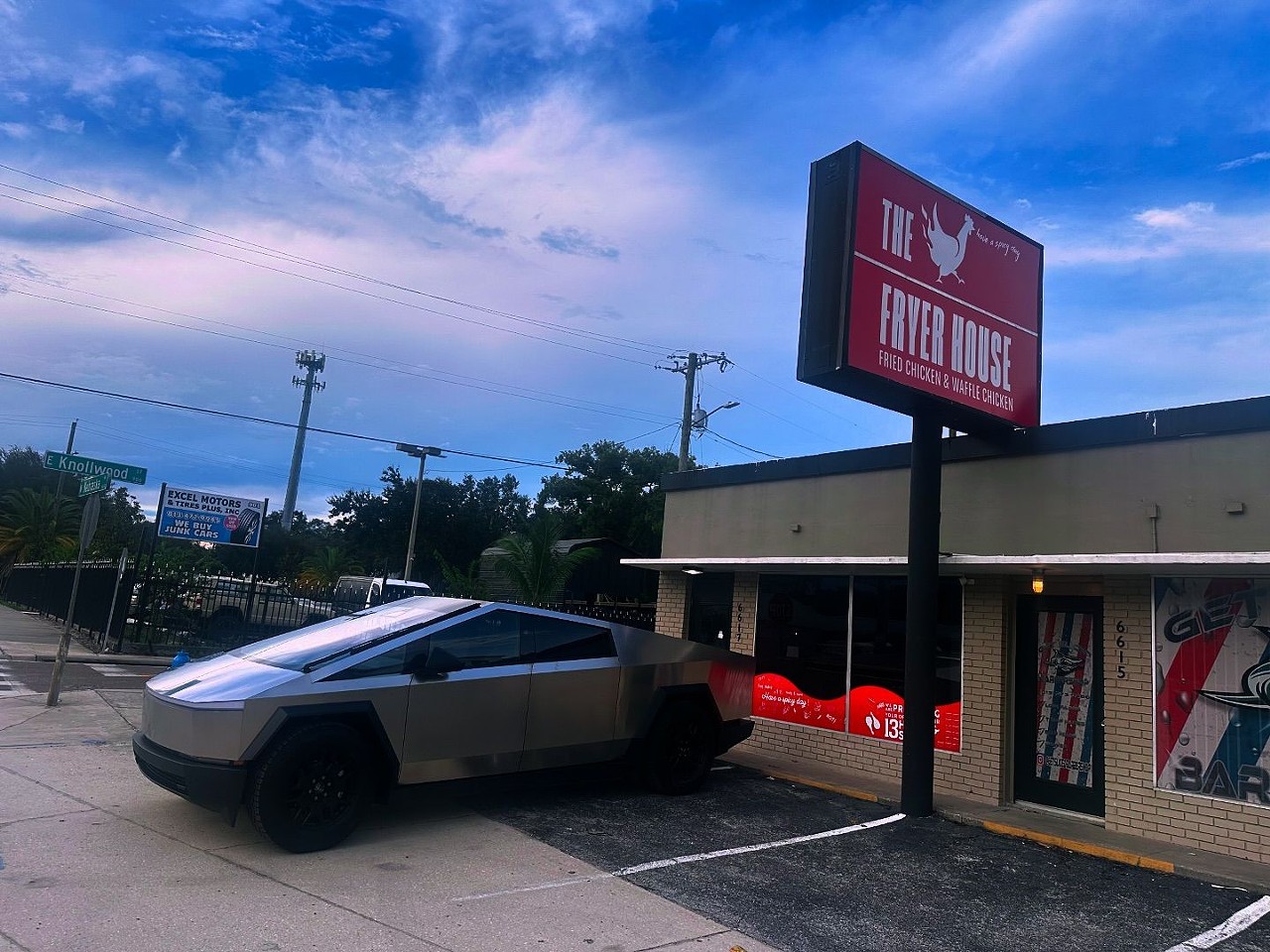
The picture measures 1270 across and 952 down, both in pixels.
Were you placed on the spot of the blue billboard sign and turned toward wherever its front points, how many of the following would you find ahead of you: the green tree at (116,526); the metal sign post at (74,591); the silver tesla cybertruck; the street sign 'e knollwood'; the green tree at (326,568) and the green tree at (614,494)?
3

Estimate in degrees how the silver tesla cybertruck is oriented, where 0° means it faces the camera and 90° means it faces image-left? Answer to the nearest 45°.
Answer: approximately 45°

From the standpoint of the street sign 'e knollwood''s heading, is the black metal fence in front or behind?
behind

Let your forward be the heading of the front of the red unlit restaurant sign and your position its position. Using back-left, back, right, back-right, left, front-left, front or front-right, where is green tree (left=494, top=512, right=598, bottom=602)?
back

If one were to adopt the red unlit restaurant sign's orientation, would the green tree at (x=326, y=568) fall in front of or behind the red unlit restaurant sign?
behind

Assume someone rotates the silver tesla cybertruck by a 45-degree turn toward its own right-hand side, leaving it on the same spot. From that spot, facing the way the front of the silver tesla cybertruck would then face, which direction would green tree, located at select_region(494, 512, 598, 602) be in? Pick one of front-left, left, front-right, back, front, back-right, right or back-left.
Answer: right

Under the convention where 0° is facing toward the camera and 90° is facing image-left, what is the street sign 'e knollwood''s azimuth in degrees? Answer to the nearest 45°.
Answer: approximately 0°

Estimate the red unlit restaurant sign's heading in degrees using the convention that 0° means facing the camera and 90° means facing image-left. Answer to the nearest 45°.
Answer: approximately 315°

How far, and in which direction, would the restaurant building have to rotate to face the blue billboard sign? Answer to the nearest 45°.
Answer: approximately 45° to its right

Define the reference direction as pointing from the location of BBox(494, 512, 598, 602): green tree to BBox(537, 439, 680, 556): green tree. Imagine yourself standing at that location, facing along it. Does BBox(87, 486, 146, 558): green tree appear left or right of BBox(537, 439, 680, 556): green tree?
left

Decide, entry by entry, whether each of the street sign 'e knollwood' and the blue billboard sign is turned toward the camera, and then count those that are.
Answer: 2
